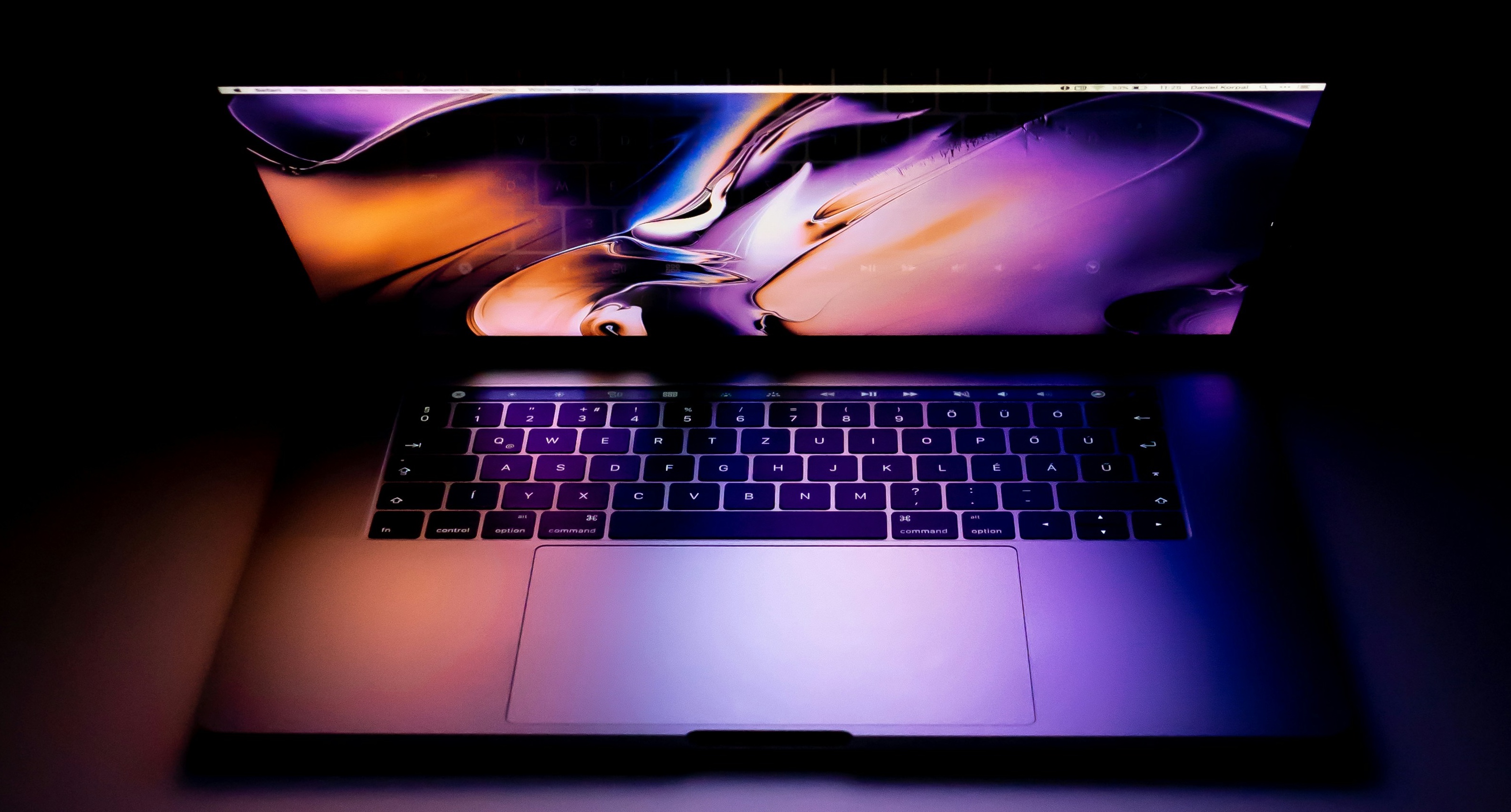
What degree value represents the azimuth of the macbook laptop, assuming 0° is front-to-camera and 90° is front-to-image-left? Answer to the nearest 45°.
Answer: approximately 0°
